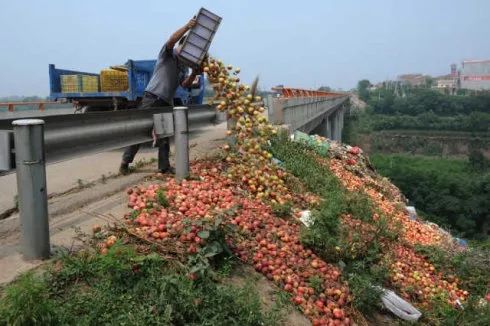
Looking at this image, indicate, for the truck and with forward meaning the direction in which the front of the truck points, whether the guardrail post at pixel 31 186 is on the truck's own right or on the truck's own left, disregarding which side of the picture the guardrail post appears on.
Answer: on the truck's own right

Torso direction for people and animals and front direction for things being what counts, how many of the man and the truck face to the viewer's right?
2

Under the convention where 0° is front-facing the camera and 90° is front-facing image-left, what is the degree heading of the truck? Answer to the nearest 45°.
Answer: approximately 270°

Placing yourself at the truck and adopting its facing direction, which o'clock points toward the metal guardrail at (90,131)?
The metal guardrail is roughly at 3 o'clock from the truck.

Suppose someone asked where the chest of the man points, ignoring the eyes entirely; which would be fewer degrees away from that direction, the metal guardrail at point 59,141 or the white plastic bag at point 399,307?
the white plastic bag

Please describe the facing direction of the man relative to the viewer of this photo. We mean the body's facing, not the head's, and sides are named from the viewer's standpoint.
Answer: facing to the right of the viewer

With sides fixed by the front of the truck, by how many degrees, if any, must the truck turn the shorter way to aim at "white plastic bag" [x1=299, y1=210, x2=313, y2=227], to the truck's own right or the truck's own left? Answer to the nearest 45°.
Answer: approximately 90° to the truck's own right
